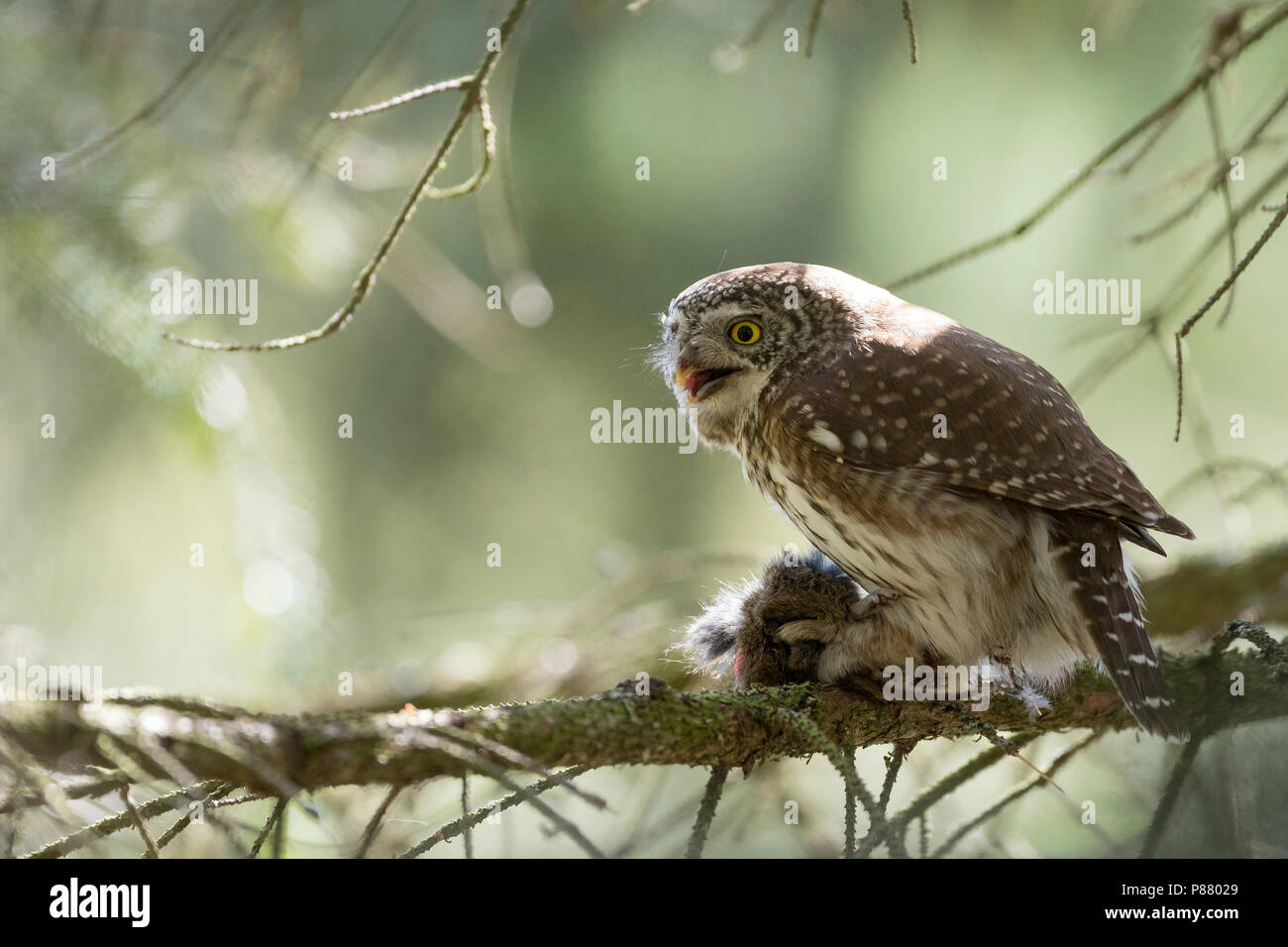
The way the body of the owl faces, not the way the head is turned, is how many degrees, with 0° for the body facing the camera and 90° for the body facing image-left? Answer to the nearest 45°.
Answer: approximately 90°

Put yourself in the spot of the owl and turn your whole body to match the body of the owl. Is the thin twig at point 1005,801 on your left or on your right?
on your left

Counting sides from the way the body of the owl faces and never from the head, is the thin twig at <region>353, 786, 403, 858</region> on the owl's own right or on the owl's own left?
on the owl's own left
